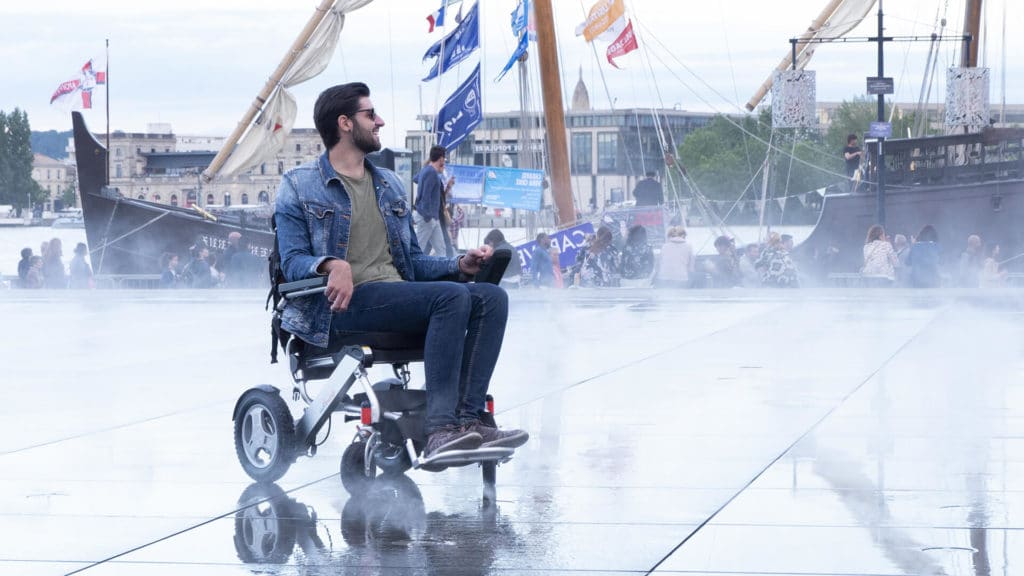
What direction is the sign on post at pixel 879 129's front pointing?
toward the camera

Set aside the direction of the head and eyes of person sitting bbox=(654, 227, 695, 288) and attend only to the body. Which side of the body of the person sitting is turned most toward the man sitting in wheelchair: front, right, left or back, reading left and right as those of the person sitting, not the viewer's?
back

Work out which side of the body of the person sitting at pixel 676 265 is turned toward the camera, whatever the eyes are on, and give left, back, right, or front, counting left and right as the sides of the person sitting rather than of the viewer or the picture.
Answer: back

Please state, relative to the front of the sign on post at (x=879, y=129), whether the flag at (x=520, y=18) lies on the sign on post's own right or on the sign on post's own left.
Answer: on the sign on post's own right

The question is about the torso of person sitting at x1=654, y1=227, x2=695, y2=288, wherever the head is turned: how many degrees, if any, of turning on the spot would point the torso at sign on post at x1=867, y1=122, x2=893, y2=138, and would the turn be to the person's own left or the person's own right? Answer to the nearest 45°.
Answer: approximately 45° to the person's own right

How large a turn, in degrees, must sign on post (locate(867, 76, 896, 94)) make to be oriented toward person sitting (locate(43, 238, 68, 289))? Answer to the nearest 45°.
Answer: approximately 90° to its right

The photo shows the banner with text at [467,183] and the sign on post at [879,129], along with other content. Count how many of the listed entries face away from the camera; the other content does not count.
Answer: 0

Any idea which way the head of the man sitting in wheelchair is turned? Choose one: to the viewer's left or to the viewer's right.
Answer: to the viewer's right

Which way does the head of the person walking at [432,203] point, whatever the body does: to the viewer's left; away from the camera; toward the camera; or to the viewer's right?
to the viewer's right

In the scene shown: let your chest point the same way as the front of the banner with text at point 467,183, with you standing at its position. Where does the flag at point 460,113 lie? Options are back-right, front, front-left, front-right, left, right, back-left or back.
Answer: back

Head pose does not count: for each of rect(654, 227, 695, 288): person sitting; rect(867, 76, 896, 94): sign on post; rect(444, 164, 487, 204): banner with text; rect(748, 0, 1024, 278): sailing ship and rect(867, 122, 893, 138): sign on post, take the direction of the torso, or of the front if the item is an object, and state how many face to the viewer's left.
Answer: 1

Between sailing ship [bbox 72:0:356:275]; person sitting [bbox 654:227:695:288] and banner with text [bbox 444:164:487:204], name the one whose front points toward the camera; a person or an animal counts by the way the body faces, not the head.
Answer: the banner with text

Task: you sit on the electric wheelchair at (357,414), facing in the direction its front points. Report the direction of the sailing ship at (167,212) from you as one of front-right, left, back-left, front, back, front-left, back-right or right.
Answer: back-left

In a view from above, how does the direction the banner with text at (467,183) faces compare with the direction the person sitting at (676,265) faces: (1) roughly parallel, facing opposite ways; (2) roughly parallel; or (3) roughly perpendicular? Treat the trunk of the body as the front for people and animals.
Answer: roughly parallel, facing opposite ways

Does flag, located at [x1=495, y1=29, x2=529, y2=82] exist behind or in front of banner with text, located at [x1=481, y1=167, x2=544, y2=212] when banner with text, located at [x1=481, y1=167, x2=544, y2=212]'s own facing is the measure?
behind
